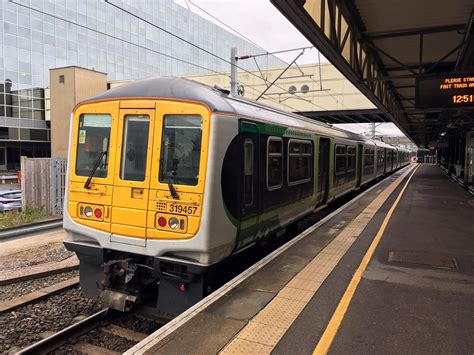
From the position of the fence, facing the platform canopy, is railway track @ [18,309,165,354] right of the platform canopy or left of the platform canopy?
right

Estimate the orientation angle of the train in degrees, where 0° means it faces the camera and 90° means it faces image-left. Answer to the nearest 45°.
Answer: approximately 45°

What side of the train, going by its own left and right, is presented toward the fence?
right

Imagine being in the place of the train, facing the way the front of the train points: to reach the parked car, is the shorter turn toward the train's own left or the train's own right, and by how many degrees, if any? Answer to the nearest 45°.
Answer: approximately 90° to the train's own right

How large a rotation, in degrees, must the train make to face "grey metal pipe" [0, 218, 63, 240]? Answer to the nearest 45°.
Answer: approximately 90° to its right
